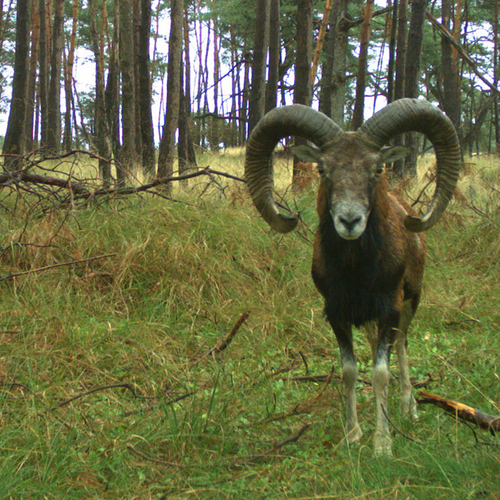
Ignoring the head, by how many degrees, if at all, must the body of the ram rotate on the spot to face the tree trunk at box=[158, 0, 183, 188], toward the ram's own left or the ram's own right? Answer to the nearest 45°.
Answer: approximately 135° to the ram's own right

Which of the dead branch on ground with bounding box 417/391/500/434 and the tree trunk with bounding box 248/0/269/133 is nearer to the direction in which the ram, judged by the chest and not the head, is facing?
the dead branch on ground

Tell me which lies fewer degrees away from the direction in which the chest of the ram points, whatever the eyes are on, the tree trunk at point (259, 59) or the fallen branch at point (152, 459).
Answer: the fallen branch

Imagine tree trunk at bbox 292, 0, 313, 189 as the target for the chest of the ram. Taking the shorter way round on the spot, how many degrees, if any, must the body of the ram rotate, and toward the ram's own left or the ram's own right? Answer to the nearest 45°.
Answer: approximately 180°

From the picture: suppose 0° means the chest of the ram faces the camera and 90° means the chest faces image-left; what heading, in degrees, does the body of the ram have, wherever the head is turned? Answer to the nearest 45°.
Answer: approximately 0°

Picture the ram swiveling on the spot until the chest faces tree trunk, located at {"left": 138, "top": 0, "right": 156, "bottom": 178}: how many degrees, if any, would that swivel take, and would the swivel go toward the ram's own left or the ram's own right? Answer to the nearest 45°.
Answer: approximately 135° to the ram's own right

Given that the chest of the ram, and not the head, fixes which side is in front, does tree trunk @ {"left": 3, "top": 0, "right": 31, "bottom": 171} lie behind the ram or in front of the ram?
behind

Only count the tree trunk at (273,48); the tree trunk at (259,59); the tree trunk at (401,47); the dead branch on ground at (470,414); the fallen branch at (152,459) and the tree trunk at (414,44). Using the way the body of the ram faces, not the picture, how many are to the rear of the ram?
4

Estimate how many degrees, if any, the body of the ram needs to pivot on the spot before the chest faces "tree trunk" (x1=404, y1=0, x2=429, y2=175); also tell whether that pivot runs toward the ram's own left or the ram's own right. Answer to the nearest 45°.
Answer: approximately 180°

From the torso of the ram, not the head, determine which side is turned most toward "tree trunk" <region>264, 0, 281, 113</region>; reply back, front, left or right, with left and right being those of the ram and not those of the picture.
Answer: back

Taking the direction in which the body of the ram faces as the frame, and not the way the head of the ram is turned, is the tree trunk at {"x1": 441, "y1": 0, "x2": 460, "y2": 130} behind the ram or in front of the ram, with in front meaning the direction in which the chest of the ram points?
behind

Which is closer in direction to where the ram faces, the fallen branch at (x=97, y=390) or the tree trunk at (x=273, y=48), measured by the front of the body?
the fallen branch

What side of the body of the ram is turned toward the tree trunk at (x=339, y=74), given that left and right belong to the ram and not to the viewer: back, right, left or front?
back
